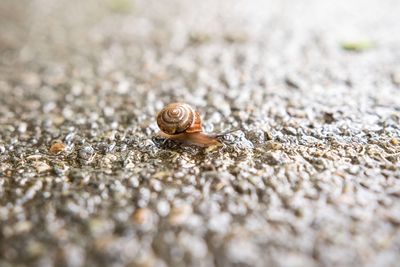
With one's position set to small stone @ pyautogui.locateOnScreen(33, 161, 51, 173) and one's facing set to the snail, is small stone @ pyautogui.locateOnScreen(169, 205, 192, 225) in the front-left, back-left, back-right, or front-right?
front-right

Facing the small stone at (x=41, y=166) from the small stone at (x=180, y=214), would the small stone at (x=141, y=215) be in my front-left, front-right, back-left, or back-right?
front-left

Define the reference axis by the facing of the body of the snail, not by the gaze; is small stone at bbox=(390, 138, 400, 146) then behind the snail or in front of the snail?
in front

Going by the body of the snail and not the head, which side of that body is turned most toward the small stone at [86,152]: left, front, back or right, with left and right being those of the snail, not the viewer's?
back

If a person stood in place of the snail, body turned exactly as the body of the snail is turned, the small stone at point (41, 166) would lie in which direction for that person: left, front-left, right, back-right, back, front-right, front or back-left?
back

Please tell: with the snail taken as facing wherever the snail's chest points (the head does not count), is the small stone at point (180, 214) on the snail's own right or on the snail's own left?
on the snail's own right

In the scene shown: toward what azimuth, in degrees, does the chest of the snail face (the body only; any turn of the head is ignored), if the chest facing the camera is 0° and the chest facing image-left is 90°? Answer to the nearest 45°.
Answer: approximately 270°

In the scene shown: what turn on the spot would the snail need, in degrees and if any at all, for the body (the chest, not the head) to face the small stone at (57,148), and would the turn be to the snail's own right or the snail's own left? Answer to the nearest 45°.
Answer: approximately 180°
